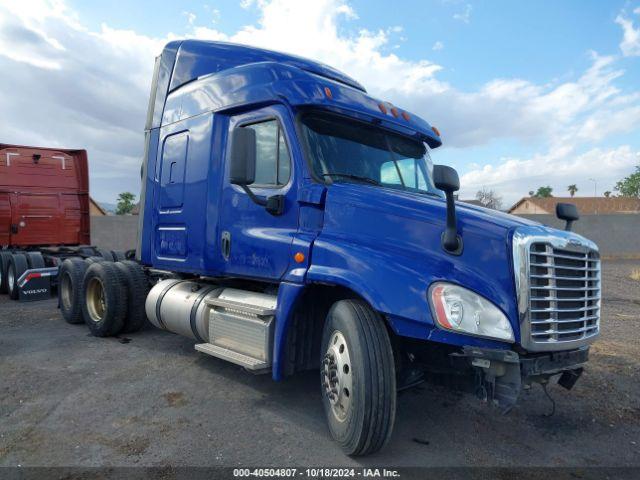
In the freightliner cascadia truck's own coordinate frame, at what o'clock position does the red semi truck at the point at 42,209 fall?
The red semi truck is roughly at 6 o'clock from the freightliner cascadia truck.

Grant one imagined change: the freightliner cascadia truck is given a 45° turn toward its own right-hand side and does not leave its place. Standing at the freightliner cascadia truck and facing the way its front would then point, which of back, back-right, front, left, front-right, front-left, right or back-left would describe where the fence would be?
back-left

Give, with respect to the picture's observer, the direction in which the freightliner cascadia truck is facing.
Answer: facing the viewer and to the right of the viewer
